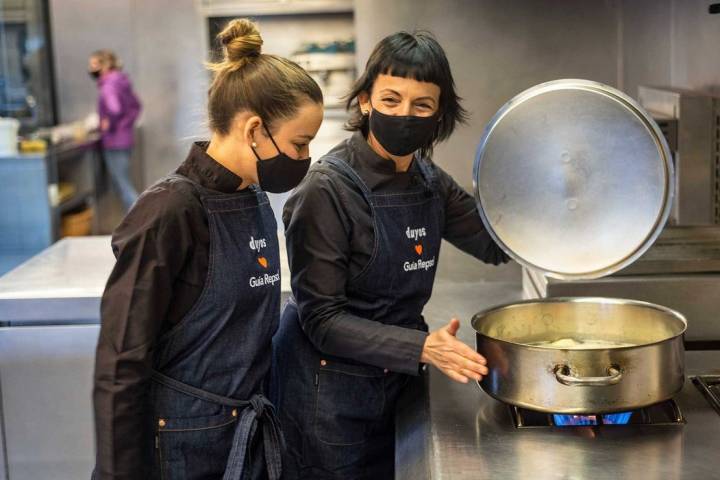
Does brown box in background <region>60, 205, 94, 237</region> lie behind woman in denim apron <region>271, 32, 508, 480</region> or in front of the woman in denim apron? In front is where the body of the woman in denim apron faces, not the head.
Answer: behind

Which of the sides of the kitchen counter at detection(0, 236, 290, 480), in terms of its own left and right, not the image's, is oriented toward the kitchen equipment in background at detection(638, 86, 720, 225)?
left

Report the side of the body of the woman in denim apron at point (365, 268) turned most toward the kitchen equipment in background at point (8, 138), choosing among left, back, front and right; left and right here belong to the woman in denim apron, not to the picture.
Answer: back

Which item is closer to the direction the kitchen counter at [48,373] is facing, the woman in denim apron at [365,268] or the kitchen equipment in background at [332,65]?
the woman in denim apron

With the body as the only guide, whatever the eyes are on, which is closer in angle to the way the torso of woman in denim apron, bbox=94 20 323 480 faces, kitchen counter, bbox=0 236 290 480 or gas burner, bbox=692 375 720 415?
the gas burner

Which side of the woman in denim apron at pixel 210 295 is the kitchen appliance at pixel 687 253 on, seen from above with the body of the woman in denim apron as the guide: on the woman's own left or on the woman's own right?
on the woman's own left
